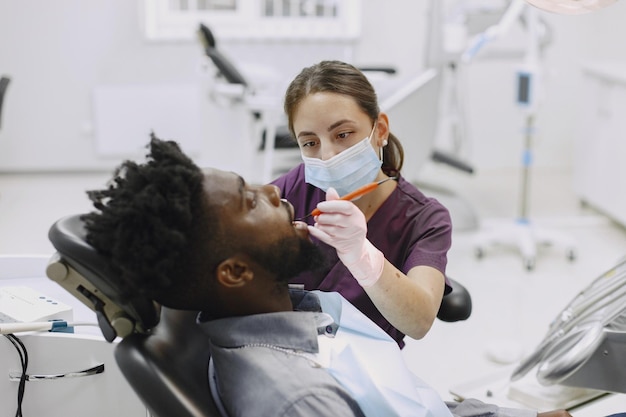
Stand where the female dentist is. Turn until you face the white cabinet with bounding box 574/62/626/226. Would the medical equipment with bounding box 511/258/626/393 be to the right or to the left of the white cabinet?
right

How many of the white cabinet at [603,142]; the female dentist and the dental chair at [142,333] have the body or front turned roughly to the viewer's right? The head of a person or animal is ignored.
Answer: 1

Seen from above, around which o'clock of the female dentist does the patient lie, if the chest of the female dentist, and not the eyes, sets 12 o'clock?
The patient is roughly at 11 o'clock from the female dentist.

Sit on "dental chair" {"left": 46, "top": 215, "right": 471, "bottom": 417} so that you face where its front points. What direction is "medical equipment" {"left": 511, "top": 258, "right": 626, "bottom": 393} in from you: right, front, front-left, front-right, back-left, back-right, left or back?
front-left

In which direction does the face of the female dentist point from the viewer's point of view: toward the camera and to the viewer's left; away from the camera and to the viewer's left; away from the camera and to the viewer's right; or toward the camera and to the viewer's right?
toward the camera and to the viewer's left

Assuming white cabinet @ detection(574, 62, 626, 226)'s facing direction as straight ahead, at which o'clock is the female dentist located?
The female dentist is roughly at 11 o'clock from the white cabinet.

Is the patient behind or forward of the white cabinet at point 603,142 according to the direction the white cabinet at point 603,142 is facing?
forward

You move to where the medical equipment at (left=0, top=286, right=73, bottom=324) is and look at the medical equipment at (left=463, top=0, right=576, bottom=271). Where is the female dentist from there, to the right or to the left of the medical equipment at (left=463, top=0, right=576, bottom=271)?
right

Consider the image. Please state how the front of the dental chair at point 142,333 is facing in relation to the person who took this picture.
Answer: facing to the right of the viewer

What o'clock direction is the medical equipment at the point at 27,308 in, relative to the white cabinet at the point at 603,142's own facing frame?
The medical equipment is roughly at 11 o'clock from the white cabinet.

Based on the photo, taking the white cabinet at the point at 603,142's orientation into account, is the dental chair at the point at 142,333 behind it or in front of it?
in front

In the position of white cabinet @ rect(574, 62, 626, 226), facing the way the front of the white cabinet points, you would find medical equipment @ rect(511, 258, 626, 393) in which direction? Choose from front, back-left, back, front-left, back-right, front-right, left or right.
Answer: front-left
